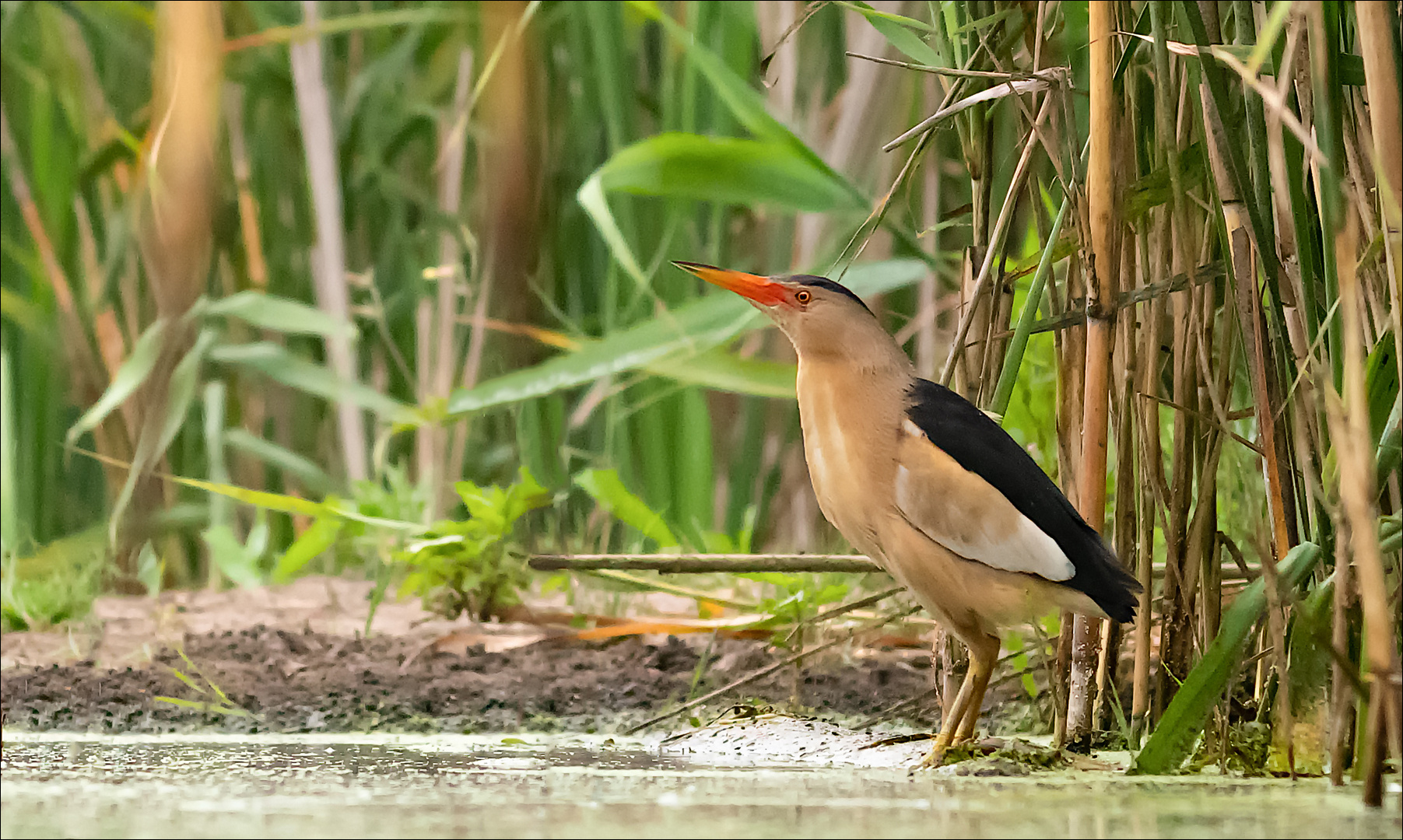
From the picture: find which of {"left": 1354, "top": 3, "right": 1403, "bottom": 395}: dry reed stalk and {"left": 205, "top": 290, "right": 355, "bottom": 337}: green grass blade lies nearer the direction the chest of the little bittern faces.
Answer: the green grass blade

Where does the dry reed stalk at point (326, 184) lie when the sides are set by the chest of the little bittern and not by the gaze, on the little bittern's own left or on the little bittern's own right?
on the little bittern's own right

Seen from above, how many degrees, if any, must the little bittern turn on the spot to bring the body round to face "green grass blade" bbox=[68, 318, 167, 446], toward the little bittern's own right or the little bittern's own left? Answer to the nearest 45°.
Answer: approximately 45° to the little bittern's own right

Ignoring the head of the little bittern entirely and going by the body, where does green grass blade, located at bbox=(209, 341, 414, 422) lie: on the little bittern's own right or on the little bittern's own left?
on the little bittern's own right

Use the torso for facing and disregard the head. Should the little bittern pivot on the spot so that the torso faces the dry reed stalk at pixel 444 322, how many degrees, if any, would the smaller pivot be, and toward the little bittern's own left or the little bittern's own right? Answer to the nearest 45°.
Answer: approximately 45° to the little bittern's own right

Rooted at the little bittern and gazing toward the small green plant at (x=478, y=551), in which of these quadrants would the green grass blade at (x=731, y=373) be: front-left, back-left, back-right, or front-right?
front-right

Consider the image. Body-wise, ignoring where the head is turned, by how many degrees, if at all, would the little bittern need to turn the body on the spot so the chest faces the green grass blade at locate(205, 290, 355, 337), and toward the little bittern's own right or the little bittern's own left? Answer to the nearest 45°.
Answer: approximately 45° to the little bittern's own right

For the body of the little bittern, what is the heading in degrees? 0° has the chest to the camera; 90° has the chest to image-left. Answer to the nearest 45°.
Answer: approximately 90°
